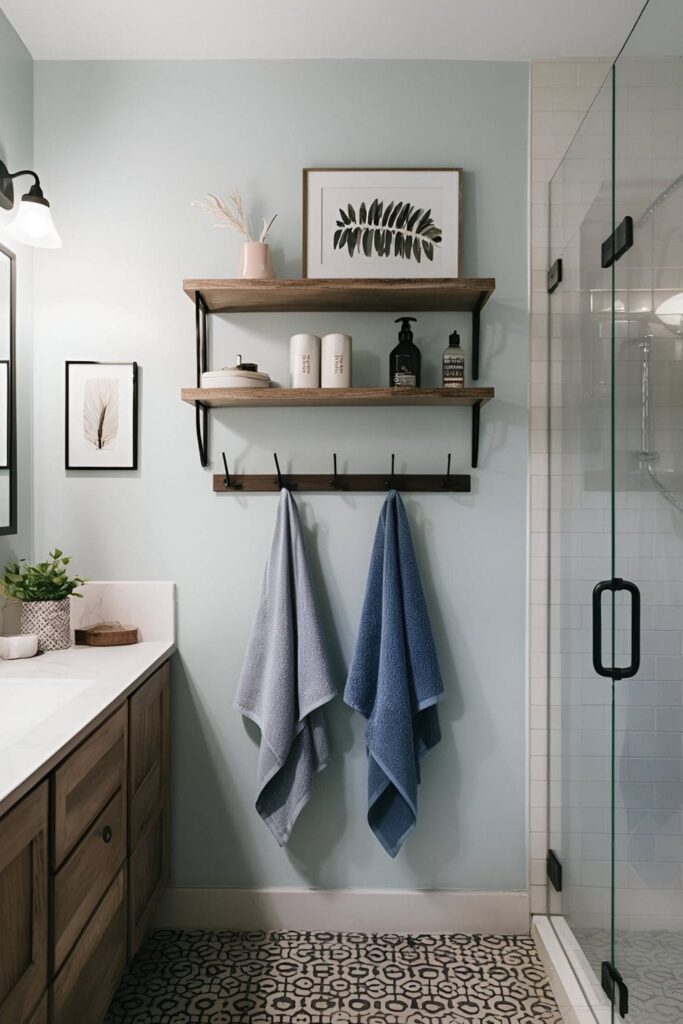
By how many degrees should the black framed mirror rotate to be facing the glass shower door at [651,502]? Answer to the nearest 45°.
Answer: approximately 45° to its right

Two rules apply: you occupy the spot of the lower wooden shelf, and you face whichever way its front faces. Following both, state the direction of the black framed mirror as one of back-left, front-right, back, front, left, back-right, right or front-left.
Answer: right

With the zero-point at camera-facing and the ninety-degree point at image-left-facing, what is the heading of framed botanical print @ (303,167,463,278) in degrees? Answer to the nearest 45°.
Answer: approximately 0°

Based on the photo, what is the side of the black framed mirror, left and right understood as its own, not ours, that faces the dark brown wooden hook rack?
front

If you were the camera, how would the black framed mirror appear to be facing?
facing to the right of the viewer

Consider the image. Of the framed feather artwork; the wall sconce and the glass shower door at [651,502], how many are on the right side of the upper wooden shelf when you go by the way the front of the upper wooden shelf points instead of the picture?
2

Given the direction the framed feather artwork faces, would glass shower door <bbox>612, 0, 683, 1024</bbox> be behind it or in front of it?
in front

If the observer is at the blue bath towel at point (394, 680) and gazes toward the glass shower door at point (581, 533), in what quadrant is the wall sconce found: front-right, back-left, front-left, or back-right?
back-right
